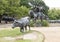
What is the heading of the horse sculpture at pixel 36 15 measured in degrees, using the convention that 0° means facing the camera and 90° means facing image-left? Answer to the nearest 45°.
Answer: approximately 90°
